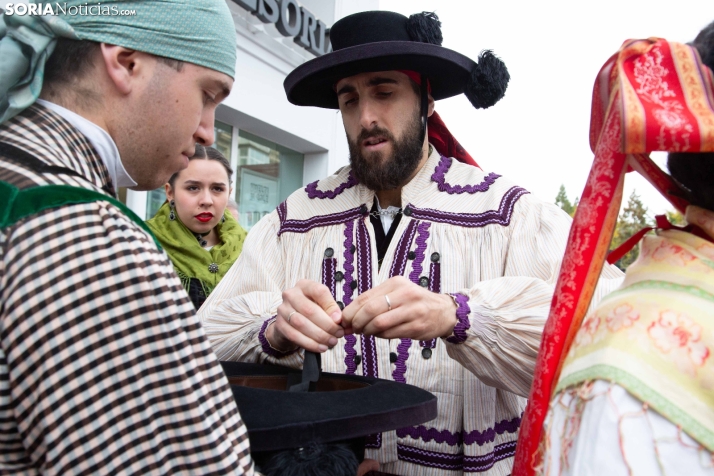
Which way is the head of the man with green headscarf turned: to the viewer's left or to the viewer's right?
to the viewer's right

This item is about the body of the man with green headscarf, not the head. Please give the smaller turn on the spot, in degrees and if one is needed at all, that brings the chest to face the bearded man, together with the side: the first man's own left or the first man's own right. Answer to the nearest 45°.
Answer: approximately 45° to the first man's own left

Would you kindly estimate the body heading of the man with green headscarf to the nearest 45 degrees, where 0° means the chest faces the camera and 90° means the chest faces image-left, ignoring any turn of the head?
approximately 270°
